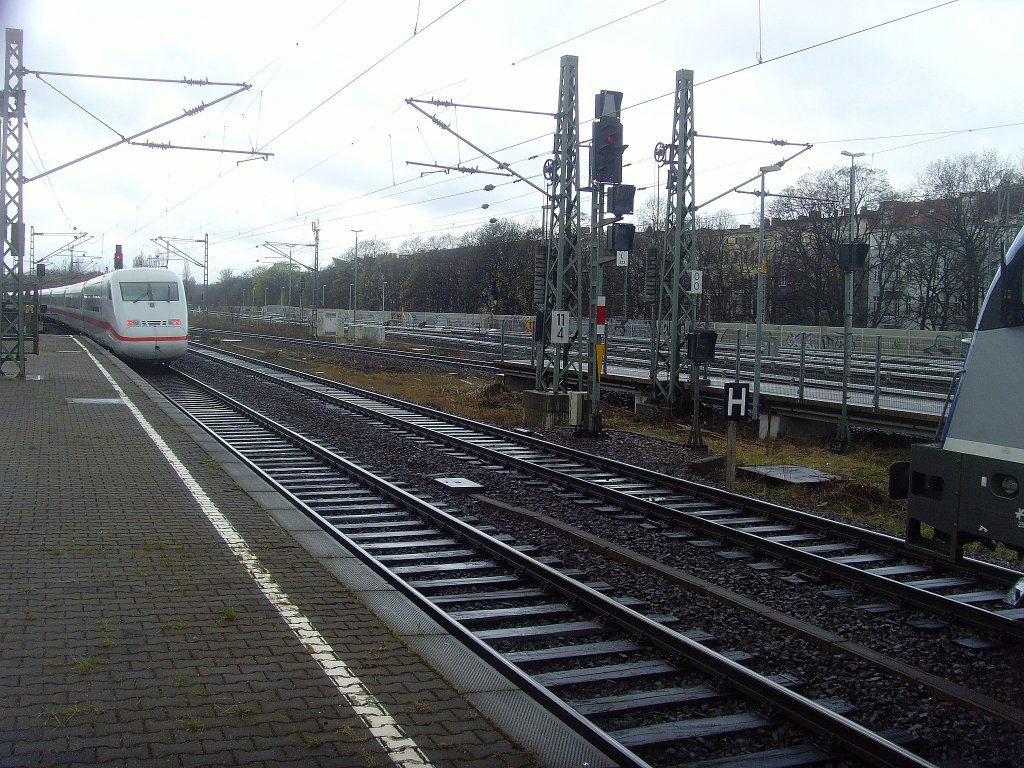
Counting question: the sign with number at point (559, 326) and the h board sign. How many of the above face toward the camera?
2

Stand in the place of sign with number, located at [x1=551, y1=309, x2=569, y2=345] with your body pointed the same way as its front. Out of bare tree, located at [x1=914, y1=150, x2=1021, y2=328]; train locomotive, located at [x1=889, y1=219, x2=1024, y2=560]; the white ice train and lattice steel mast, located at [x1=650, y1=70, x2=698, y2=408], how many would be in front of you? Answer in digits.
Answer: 1

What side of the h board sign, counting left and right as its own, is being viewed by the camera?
front

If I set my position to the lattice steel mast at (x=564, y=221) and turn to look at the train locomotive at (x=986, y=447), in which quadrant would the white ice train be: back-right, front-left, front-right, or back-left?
back-right

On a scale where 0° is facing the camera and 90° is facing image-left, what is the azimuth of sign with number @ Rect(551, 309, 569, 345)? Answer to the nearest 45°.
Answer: approximately 0°

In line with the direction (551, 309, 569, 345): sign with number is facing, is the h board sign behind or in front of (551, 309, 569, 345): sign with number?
in front

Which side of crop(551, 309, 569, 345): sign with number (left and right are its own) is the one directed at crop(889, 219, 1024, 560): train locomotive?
front

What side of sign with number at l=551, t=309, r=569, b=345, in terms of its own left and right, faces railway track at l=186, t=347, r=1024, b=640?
front

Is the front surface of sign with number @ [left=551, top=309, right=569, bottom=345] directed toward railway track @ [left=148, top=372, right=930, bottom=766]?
yes

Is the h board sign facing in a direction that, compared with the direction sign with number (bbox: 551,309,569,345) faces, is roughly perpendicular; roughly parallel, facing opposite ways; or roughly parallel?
roughly parallel

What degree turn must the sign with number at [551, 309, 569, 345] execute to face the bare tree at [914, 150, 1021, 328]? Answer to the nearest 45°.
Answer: approximately 135° to its left
